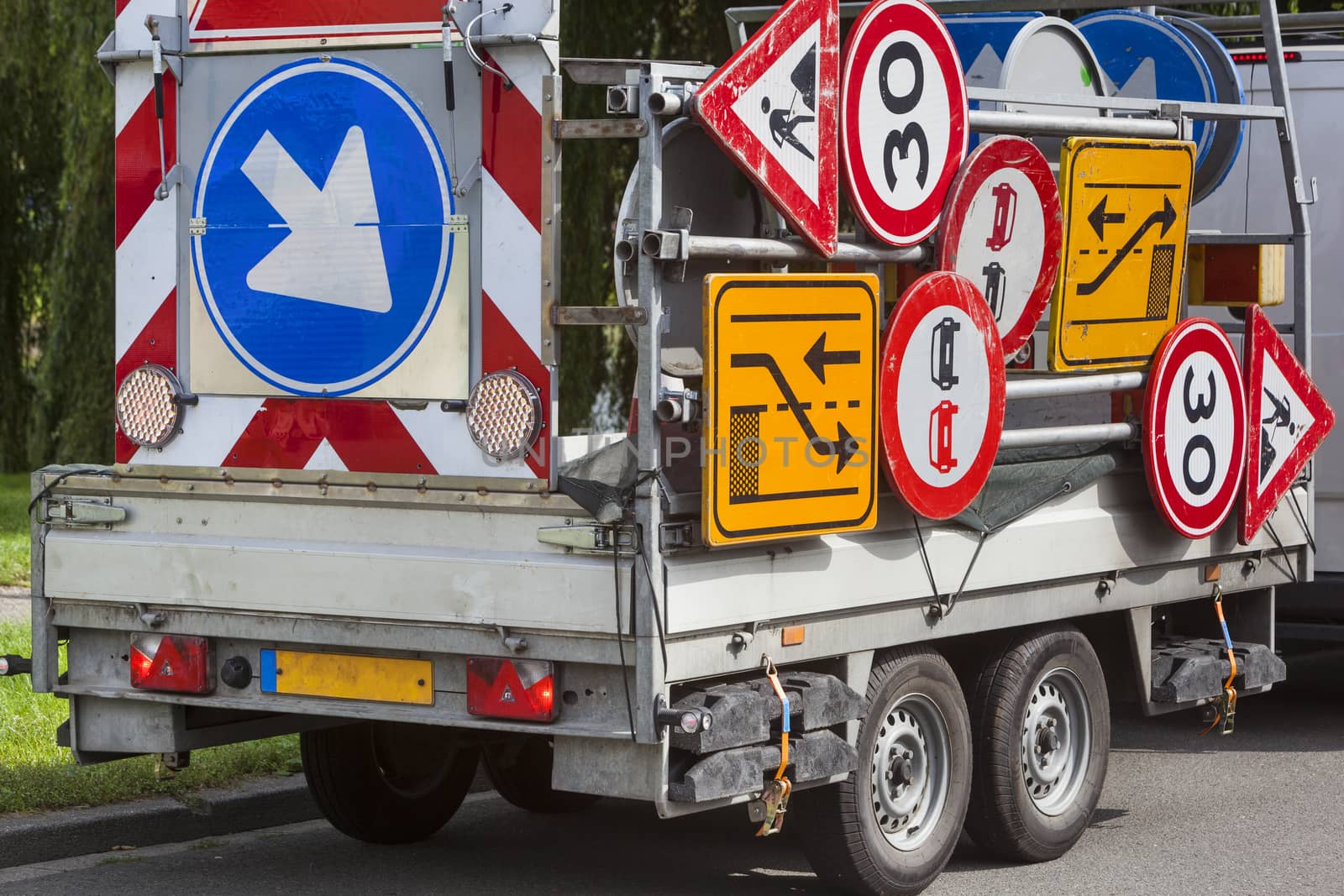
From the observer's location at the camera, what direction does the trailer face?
facing away from the viewer and to the right of the viewer

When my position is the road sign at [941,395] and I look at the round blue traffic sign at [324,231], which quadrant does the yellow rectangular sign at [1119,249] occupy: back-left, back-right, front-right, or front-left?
back-right

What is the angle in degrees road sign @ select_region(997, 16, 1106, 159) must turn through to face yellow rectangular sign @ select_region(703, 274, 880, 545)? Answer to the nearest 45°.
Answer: approximately 135° to its left

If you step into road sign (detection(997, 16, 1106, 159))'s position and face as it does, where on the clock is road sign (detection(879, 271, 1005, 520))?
road sign (detection(879, 271, 1005, 520)) is roughly at 8 o'clock from road sign (detection(997, 16, 1106, 159)).
